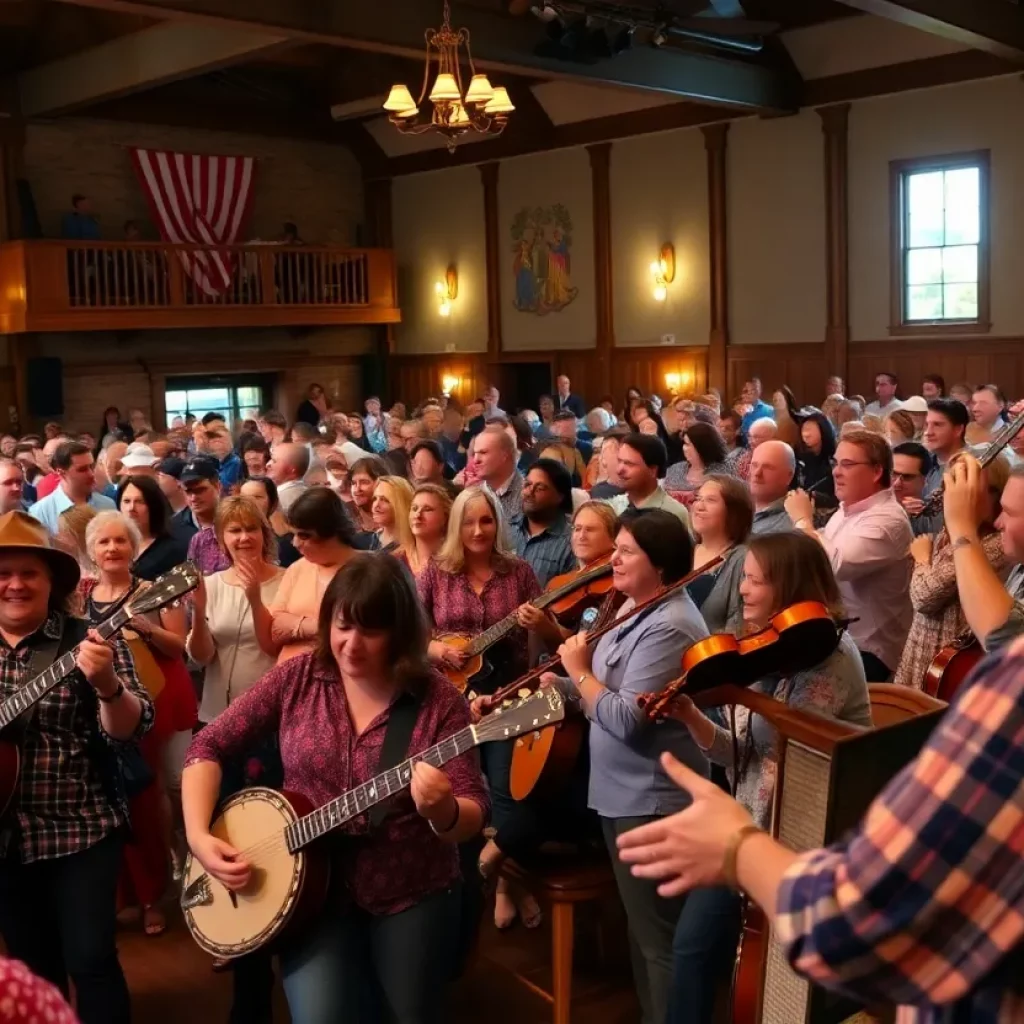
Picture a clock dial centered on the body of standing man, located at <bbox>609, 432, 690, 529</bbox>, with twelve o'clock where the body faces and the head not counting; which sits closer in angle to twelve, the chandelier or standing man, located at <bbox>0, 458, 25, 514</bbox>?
the standing man

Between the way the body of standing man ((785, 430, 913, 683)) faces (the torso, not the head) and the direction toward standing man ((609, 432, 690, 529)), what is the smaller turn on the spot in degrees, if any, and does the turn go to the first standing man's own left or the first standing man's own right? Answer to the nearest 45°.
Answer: approximately 45° to the first standing man's own right

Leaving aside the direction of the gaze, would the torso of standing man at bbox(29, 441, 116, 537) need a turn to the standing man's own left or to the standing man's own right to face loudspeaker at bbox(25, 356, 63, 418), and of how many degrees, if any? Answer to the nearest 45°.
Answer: approximately 135° to the standing man's own left

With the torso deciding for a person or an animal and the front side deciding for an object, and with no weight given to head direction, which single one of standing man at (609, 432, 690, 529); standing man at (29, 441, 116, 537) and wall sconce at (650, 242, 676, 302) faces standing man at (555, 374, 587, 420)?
the wall sconce

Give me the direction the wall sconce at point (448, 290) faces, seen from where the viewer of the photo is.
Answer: facing the viewer and to the left of the viewer

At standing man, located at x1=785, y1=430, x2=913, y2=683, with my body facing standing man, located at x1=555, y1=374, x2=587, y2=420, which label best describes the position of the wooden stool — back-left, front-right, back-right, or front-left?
back-left

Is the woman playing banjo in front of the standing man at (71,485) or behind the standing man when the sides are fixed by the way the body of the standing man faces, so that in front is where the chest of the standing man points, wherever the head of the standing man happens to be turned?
in front

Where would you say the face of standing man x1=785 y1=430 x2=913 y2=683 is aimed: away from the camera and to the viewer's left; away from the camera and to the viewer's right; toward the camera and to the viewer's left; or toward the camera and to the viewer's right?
toward the camera and to the viewer's left

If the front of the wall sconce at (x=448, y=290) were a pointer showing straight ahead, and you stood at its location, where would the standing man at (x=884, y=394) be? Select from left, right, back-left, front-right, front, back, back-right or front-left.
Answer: left

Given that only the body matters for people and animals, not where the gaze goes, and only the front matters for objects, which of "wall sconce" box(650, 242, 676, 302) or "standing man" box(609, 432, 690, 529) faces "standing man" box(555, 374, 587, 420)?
the wall sconce

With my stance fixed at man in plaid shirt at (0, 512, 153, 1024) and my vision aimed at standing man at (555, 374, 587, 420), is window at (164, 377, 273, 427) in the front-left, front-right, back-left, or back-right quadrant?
front-left

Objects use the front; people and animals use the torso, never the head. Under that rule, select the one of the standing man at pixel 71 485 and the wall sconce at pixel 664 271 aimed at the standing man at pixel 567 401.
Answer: the wall sconce
